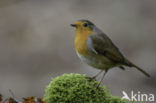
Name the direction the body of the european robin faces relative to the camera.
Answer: to the viewer's left
